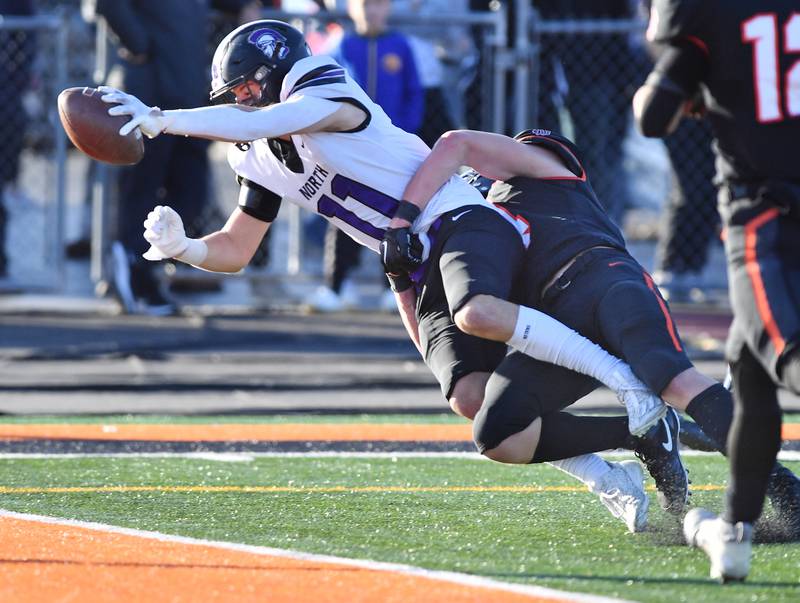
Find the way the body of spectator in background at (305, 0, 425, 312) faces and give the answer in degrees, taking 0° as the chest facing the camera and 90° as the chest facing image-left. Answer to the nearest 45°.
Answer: approximately 0°

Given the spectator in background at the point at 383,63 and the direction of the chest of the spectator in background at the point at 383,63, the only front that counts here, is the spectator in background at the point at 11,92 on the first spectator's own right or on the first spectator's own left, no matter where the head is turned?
on the first spectator's own right

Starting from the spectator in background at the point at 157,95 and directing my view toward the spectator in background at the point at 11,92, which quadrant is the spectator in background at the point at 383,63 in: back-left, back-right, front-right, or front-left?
back-right

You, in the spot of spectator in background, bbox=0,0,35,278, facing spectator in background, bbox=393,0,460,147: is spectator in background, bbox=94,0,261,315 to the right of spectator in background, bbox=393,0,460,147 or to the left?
right

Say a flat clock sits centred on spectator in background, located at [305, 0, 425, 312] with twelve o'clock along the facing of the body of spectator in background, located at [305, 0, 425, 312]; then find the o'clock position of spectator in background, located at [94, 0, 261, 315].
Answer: spectator in background, located at [94, 0, 261, 315] is roughly at 3 o'clock from spectator in background, located at [305, 0, 425, 312].
